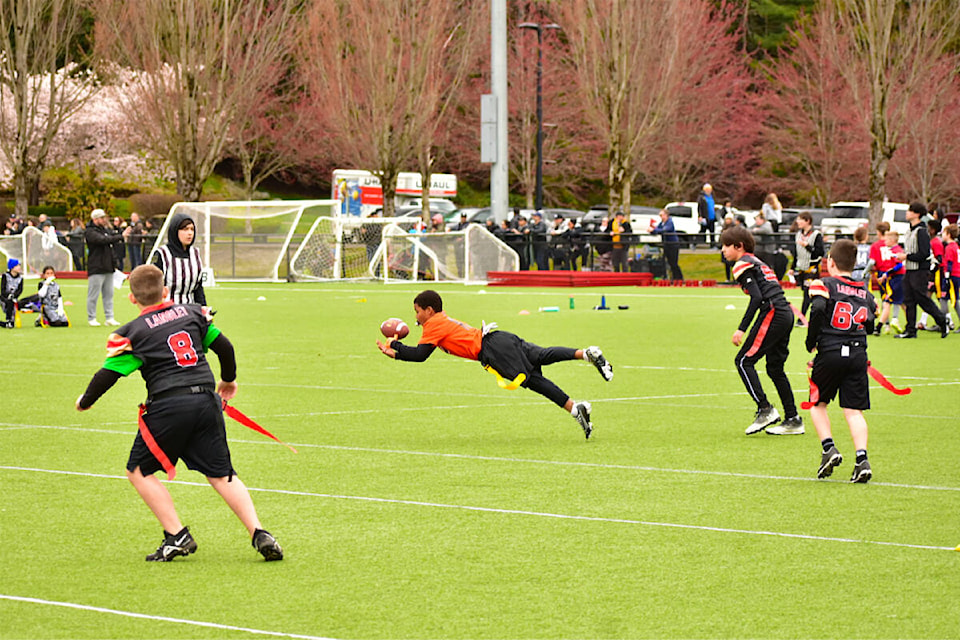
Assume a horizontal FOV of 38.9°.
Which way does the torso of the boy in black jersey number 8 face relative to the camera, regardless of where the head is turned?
away from the camera

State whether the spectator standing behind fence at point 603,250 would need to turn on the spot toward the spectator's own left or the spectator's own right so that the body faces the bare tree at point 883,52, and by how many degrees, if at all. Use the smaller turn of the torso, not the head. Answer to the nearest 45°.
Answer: approximately 135° to the spectator's own left

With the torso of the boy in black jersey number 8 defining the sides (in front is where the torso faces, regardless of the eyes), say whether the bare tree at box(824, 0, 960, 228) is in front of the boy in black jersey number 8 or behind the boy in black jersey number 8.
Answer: in front

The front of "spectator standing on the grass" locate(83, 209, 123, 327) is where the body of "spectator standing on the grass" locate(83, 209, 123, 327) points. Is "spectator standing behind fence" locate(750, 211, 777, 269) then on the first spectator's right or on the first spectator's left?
on the first spectator's left

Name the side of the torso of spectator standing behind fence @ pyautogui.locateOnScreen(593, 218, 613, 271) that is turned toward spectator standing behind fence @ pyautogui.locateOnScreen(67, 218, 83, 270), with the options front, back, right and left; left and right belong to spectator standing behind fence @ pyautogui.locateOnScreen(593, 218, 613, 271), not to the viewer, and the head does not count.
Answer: right

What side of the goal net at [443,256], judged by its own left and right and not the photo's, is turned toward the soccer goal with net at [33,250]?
right

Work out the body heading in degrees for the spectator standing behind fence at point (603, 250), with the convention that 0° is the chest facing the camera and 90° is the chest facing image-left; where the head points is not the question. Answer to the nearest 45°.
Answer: approximately 0°

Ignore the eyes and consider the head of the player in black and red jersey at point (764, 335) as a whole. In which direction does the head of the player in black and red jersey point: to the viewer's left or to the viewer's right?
to the viewer's left

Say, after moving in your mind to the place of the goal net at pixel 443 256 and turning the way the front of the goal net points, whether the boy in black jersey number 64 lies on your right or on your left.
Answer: on your left

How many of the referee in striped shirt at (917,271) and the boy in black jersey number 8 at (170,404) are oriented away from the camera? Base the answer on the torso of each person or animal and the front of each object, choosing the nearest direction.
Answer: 1

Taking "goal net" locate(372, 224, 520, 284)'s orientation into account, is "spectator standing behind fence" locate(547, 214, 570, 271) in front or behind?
behind
